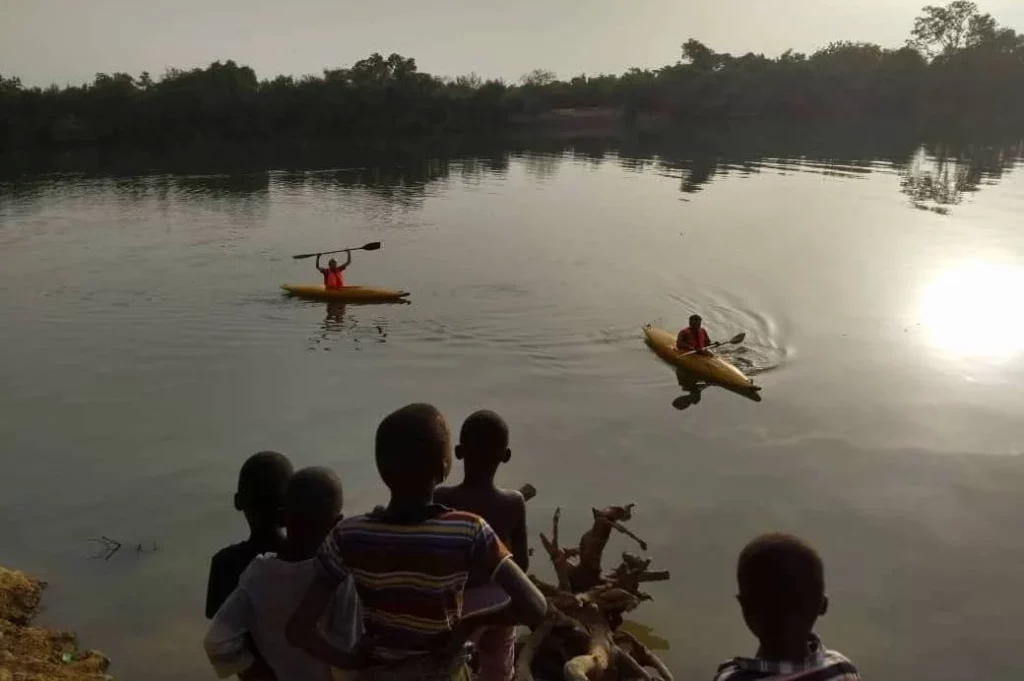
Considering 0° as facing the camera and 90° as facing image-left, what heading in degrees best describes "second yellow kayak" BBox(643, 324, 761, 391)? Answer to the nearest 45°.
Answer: approximately 315°

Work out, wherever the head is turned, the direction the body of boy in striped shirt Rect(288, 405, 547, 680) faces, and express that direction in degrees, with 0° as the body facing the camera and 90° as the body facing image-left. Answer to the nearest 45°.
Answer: approximately 180°

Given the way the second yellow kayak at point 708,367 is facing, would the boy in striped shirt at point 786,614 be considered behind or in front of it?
in front

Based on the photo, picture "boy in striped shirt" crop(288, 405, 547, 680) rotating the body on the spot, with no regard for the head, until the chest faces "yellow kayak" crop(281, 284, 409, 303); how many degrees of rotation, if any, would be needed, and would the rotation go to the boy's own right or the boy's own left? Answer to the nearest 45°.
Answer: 0° — they already face it

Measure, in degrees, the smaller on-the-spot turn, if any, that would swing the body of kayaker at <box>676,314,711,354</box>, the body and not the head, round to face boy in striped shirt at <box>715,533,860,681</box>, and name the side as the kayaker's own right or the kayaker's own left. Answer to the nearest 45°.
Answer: approximately 45° to the kayaker's own right

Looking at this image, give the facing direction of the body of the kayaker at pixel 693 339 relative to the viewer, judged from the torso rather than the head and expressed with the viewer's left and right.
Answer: facing the viewer and to the right of the viewer

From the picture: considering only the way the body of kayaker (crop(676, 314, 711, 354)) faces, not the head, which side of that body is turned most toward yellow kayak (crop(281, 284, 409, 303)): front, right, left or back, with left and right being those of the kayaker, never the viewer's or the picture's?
back

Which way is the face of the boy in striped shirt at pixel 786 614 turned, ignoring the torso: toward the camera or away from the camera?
away from the camera

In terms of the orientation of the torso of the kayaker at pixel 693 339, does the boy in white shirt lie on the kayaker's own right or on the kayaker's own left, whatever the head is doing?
on the kayaker's own right

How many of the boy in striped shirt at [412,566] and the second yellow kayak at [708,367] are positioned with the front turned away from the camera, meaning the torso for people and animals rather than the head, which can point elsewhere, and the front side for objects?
1

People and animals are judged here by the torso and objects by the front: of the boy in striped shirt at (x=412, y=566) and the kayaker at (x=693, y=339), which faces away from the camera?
the boy in striped shirt

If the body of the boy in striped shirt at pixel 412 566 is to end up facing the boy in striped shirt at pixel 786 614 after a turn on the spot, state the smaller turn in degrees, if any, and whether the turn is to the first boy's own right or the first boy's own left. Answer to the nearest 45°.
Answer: approximately 90° to the first boy's own right

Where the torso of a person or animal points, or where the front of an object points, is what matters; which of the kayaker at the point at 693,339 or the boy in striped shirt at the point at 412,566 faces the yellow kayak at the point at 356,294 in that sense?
the boy in striped shirt

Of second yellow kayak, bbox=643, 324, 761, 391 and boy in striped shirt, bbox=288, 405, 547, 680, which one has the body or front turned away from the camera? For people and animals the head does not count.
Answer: the boy in striped shirt
